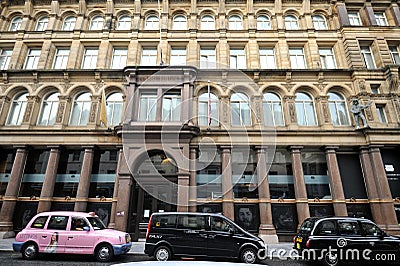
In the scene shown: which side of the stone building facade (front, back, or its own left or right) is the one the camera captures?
front

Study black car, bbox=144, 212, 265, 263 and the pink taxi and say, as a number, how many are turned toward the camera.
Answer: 0

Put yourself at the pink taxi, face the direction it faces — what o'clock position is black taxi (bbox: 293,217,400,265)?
The black taxi is roughly at 1 o'clock from the pink taxi.

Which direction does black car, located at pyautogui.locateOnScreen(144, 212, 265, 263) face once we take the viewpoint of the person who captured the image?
facing to the right of the viewer

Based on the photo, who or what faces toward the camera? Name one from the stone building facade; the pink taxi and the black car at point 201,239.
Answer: the stone building facade

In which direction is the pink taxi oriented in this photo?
to the viewer's right

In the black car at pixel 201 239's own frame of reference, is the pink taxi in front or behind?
behind

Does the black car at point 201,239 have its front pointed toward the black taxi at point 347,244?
yes

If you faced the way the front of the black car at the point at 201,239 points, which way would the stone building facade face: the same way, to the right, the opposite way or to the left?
to the right
